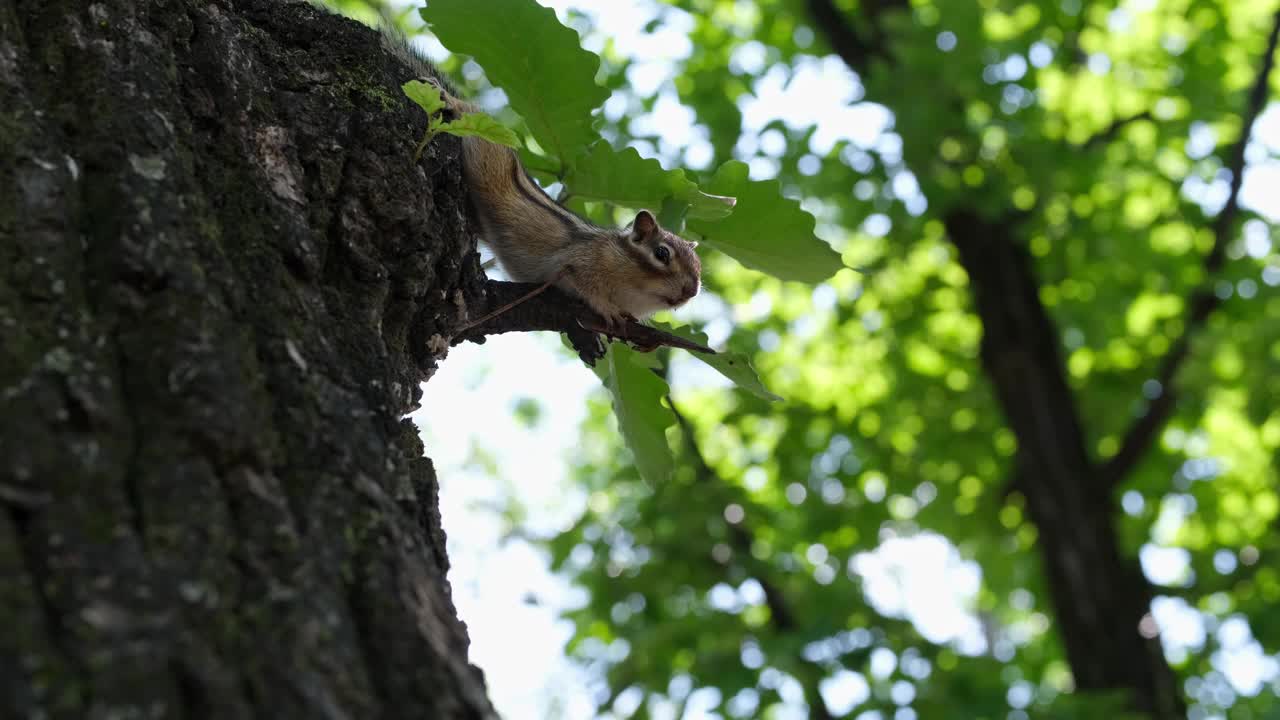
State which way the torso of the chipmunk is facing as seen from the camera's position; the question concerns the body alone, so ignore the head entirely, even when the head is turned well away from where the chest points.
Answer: to the viewer's right
